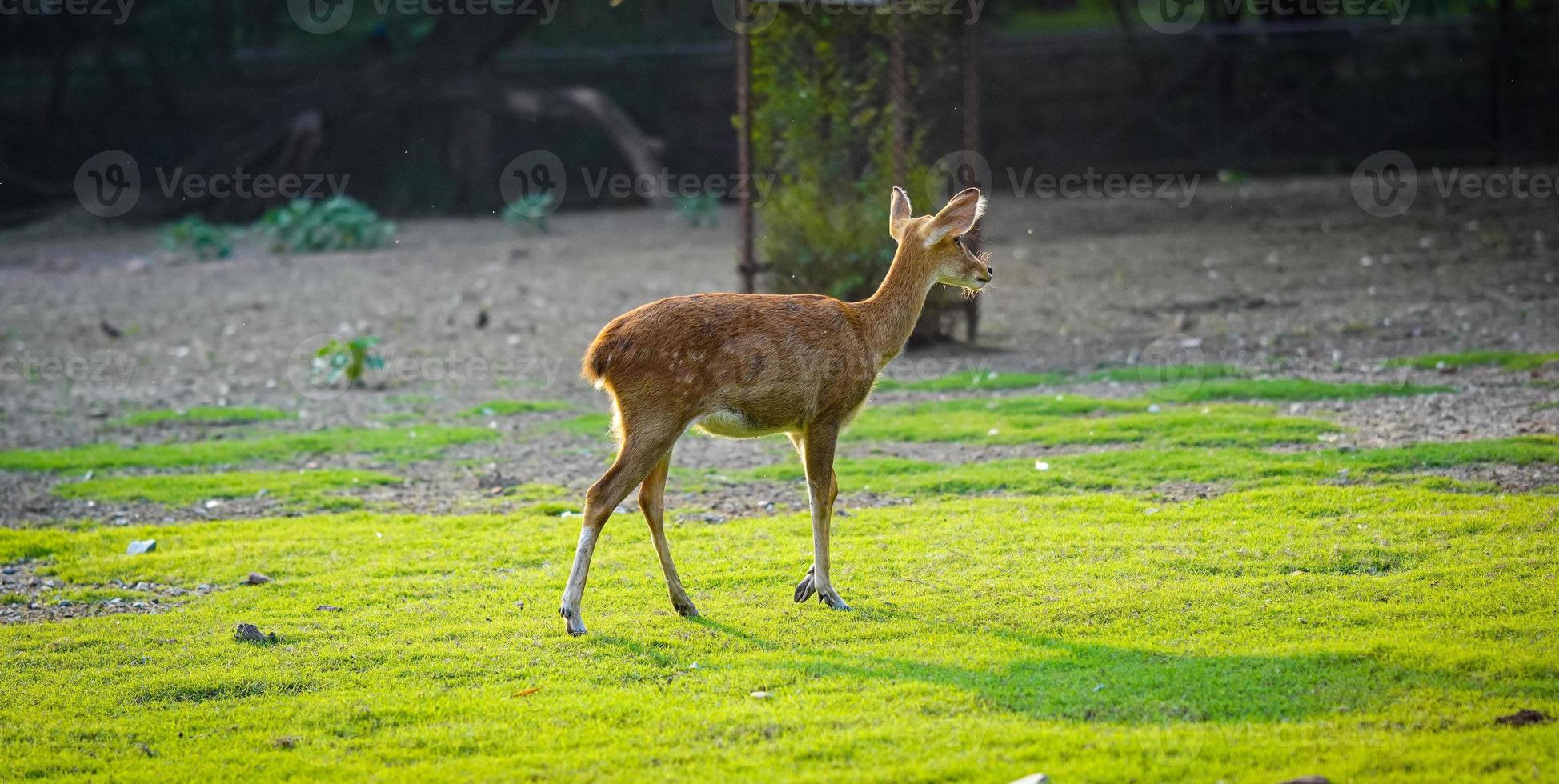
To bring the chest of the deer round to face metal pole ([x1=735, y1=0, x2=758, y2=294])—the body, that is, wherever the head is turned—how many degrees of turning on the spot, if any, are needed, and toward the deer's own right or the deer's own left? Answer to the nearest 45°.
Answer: approximately 90° to the deer's own left

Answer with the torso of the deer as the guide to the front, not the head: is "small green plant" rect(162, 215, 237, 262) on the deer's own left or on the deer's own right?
on the deer's own left

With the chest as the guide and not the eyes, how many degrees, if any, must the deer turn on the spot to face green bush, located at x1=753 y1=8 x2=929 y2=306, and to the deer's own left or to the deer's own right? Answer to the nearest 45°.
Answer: approximately 90° to the deer's own left

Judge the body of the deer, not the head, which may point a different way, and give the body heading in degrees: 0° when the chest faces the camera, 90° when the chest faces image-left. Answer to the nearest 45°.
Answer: approximately 270°

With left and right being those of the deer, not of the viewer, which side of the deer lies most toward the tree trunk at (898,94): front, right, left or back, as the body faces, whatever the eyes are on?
left
